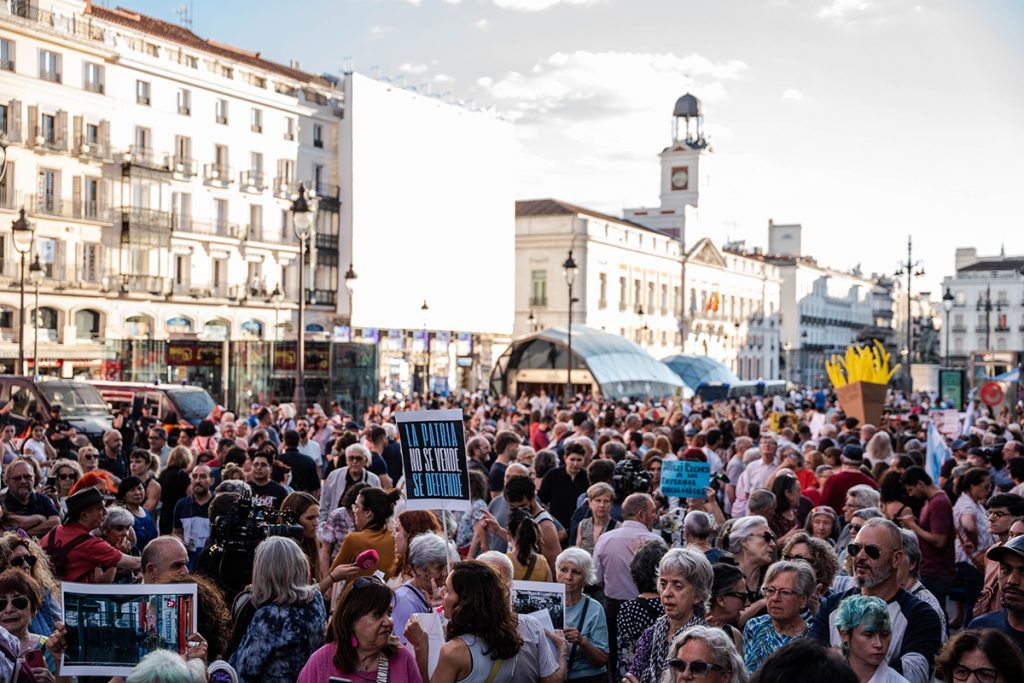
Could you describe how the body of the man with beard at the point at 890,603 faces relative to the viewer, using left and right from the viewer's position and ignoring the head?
facing the viewer and to the left of the viewer

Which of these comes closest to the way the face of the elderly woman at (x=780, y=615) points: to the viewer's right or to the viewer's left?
to the viewer's left

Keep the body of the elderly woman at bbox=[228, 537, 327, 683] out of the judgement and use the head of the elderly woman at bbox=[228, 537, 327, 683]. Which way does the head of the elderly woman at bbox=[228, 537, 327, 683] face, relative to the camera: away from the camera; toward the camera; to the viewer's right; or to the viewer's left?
away from the camera

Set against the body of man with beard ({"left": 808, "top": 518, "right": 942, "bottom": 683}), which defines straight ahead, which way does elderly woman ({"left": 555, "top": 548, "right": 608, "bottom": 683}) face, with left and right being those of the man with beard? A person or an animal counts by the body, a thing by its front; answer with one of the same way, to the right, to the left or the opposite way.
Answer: the same way

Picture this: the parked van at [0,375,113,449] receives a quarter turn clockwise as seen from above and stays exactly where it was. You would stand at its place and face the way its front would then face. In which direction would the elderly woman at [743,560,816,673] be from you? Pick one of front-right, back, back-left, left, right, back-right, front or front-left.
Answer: front-left

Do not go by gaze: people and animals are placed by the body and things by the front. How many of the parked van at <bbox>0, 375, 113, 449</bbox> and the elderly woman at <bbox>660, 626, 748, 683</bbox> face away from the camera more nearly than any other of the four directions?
0

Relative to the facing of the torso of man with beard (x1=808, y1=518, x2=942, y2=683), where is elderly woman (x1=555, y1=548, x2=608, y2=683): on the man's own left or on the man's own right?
on the man's own right

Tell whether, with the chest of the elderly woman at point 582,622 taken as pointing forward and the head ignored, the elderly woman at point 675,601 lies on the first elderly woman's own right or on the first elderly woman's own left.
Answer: on the first elderly woman's own left

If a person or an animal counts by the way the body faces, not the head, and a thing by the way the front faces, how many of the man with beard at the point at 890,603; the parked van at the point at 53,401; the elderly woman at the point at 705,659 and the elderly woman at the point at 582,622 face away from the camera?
0

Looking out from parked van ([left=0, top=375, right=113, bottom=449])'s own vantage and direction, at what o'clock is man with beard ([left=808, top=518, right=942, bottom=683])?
The man with beard is roughly at 1 o'clock from the parked van.

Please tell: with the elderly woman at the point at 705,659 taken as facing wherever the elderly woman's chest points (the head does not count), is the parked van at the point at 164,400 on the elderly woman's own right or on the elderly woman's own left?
on the elderly woman's own right

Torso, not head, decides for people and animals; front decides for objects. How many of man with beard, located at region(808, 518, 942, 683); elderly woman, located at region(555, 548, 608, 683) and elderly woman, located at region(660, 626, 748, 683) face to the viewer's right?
0

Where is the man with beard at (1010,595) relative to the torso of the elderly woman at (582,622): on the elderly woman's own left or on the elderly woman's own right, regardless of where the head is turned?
on the elderly woman's own left

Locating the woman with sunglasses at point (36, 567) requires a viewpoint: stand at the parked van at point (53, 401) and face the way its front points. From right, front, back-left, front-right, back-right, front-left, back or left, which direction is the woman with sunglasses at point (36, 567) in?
front-right

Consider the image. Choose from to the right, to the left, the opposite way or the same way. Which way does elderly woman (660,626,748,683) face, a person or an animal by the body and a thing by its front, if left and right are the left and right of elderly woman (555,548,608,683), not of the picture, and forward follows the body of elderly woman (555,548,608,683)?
the same way

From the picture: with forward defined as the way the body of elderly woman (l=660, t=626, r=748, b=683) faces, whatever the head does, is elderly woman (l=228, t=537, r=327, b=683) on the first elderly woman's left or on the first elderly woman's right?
on the first elderly woman's right

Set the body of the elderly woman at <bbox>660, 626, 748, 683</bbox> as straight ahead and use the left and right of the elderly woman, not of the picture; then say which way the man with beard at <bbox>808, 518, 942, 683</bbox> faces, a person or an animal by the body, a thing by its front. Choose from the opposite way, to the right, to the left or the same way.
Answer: the same way
